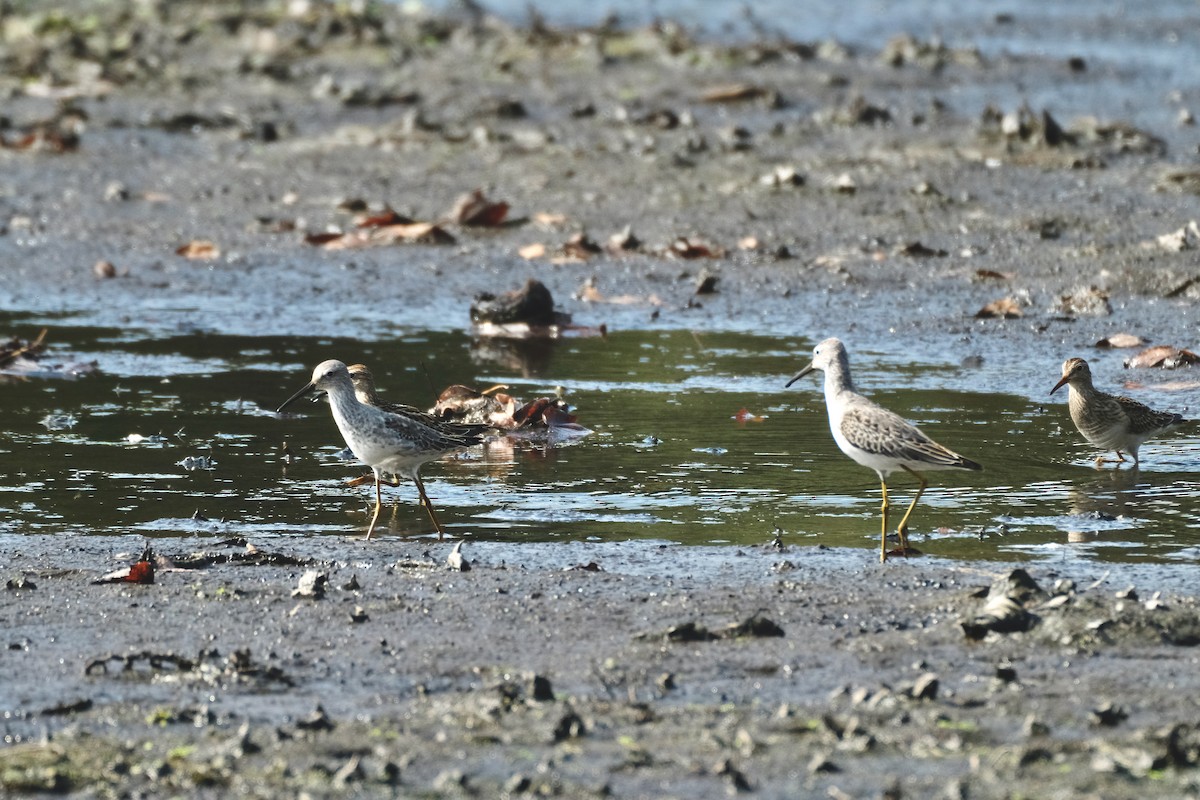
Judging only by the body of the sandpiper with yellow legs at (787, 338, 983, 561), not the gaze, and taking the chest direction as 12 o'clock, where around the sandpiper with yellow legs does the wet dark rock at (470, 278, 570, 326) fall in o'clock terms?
The wet dark rock is roughly at 2 o'clock from the sandpiper with yellow legs.

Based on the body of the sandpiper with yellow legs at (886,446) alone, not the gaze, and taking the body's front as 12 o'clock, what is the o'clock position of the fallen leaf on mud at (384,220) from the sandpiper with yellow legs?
The fallen leaf on mud is roughly at 2 o'clock from the sandpiper with yellow legs.

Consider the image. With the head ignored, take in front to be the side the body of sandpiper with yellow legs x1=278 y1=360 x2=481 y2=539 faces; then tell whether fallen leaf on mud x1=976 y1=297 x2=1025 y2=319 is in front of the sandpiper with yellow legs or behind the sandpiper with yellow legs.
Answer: behind

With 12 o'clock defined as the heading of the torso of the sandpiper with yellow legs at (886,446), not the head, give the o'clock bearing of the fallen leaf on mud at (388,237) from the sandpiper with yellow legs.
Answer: The fallen leaf on mud is roughly at 2 o'clock from the sandpiper with yellow legs.

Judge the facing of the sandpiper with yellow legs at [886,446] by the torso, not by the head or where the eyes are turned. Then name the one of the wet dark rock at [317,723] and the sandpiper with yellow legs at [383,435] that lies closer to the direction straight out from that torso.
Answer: the sandpiper with yellow legs

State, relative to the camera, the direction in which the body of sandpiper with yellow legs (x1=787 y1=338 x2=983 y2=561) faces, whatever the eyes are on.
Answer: to the viewer's left

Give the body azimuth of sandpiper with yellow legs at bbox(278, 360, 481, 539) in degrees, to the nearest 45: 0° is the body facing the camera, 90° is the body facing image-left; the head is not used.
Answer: approximately 90°

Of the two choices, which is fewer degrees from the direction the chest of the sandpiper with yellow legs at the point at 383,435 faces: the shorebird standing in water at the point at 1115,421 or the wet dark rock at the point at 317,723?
the wet dark rock

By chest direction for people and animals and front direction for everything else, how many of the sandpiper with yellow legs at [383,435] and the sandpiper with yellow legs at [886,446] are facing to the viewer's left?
2

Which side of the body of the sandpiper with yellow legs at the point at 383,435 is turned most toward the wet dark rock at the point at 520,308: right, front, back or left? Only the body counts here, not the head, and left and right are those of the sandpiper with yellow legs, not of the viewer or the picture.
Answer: right

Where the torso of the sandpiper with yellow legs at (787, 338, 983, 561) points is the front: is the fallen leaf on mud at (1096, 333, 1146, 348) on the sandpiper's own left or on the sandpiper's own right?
on the sandpiper's own right

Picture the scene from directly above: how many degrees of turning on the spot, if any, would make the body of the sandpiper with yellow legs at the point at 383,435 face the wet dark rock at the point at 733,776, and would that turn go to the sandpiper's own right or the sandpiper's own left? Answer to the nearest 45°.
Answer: approximately 90° to the sandpiper's own left

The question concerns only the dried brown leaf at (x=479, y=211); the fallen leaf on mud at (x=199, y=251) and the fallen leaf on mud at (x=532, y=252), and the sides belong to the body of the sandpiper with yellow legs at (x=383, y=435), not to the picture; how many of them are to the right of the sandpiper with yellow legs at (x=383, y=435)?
3
